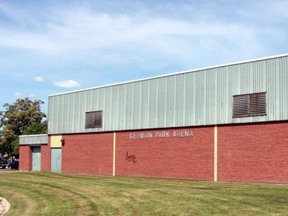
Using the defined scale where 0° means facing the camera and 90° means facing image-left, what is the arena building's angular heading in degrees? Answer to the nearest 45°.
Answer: approximately 45°
